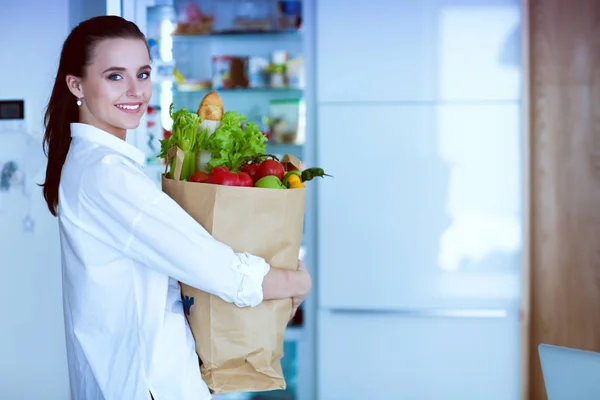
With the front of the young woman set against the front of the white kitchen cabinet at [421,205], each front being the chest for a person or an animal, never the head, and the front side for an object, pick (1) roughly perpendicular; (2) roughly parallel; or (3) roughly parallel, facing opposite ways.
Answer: roughly perpendicular

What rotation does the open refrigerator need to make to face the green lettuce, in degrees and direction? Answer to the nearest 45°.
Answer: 0° — it already faces it

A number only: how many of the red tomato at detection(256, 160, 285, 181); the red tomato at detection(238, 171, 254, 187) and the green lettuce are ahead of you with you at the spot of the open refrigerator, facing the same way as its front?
3

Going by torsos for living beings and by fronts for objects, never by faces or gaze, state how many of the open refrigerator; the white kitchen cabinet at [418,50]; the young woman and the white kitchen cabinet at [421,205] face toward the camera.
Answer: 3

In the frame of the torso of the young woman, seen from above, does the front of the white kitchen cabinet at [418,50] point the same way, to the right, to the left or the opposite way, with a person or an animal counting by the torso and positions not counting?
to the right

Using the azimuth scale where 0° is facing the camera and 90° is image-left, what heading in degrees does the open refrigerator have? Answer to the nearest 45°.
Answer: approximately 0°

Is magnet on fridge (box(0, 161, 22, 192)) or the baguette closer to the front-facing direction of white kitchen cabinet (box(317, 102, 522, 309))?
the baguette

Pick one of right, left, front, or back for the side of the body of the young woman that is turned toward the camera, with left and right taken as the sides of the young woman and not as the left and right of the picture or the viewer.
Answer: right

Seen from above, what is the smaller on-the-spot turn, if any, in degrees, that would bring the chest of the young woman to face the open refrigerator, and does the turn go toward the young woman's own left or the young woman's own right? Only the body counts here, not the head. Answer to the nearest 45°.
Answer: approximately 90° to the young woman's own left

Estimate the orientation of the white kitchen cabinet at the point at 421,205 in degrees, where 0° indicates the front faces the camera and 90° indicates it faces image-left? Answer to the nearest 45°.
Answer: approximately 0°
